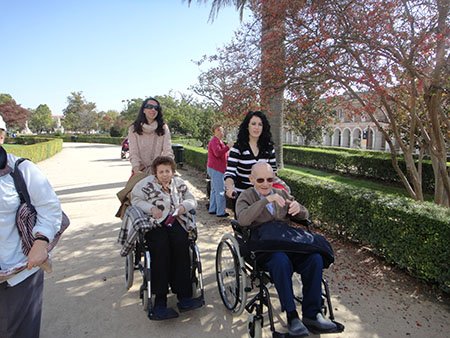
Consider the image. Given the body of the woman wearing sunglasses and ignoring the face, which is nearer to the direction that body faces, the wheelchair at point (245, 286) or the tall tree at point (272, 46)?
the wheelchair

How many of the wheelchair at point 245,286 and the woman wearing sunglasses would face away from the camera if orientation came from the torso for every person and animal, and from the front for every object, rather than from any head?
0

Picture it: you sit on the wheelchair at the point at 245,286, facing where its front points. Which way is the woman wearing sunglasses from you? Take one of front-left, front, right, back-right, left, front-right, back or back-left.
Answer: back

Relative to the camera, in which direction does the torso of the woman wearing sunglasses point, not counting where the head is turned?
toward the camera

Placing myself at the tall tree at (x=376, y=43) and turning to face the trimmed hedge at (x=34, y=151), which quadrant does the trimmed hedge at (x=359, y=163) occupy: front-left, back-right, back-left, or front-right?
front-right

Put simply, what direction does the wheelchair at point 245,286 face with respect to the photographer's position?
facing the viewer and to the right of the viewer

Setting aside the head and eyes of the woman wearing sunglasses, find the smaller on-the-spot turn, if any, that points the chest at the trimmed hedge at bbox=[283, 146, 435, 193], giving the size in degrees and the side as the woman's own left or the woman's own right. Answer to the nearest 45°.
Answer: approximately 135° to the woman's own left

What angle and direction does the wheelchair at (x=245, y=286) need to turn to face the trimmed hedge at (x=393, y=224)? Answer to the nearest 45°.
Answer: approximately 90° to its left

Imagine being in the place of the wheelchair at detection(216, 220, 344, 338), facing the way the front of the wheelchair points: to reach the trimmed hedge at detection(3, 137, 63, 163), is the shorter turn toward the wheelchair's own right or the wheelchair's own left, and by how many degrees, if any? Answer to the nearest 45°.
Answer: approximately 180°

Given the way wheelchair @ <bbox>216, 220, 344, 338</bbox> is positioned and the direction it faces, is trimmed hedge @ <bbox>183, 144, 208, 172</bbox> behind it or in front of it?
behind
